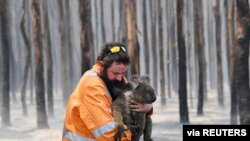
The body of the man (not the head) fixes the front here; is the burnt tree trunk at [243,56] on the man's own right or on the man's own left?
on the man's own left

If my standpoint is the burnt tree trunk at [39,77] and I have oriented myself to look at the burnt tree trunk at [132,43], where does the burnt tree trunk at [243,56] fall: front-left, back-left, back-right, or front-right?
front-right

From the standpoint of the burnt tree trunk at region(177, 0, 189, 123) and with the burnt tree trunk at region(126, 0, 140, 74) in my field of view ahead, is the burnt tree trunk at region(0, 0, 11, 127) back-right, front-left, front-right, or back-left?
front-right

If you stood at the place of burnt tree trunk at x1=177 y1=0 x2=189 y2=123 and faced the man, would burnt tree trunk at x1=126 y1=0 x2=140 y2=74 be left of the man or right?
right

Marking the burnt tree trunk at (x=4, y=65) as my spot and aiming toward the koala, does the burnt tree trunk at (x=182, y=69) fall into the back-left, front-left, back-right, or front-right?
front-left

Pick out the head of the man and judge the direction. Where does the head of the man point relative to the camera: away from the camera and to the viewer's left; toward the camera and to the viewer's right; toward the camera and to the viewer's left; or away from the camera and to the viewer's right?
toward the camera and to the viewer's right

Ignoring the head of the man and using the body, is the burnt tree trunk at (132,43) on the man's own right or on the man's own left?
on the man's own left
